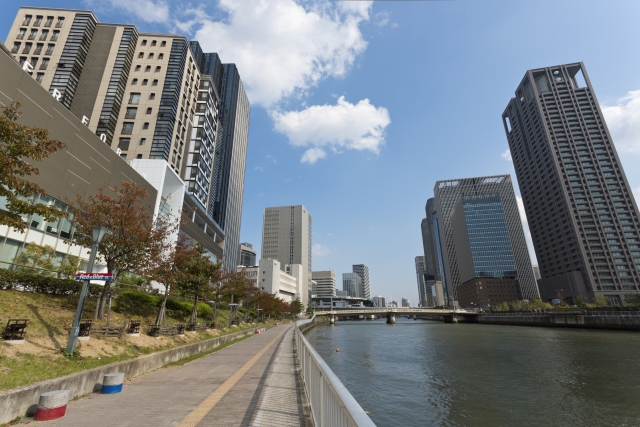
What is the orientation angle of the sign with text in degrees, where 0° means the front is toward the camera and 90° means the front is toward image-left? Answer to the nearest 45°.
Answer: approximately 0°

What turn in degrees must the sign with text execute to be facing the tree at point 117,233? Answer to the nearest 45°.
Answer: approximately 180°

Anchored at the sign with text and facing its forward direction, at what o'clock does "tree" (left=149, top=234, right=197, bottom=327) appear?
The tree is roughly at 7 o'clock from the sign with text.

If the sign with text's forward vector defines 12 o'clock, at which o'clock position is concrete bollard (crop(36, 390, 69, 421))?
The concrete bollard is roughly at 12 o'clock from the sign with text.

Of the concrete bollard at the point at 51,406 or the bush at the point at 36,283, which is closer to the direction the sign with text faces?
the concrete bollard
